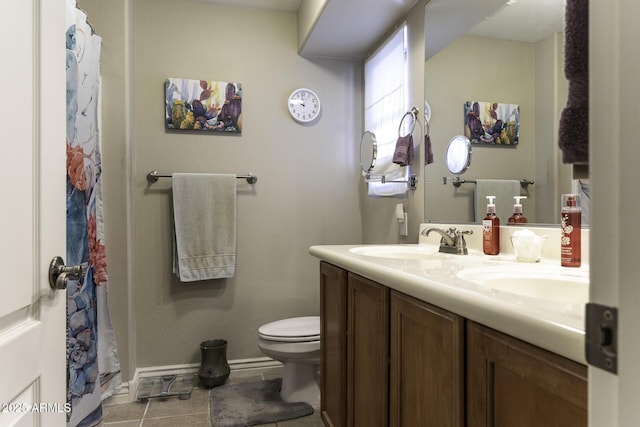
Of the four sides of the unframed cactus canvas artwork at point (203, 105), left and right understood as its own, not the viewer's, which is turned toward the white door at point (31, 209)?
front

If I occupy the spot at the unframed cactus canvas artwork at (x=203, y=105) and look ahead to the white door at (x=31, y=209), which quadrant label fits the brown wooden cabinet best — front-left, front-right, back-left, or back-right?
front-left

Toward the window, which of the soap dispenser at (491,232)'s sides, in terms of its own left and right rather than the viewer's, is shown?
right

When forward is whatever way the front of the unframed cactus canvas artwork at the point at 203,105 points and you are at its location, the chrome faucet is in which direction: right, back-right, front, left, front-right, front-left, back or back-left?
front-left

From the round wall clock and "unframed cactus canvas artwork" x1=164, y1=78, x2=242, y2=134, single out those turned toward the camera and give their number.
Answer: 2

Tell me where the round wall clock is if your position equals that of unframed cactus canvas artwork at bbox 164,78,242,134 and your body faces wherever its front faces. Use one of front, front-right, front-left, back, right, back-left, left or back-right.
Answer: left

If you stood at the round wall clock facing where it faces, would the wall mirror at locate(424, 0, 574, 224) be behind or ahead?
ahead

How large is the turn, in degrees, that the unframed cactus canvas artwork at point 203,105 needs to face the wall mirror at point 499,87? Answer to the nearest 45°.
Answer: approximately 45° to its left

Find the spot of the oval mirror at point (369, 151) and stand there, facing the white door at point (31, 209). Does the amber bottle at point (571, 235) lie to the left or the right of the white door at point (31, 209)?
left

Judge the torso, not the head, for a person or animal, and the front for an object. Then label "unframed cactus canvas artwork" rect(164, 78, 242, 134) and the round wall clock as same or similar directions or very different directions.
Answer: same or similar directions

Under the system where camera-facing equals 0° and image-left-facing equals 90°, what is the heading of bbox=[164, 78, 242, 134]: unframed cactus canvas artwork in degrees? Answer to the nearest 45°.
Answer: approximately 0°

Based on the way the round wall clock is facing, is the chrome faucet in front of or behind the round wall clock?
in front

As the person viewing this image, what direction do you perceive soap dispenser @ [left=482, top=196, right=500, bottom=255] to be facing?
facing the viewer and to the left of the viewer

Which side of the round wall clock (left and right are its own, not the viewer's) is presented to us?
front

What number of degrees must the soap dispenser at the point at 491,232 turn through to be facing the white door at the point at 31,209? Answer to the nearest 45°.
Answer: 0° — it already faces it

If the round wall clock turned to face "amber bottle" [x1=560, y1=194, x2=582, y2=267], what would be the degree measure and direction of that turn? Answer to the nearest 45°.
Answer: approximately 45° to its left

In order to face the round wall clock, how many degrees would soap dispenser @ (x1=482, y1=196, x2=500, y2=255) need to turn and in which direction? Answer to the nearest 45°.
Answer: approximately 90° to its right
